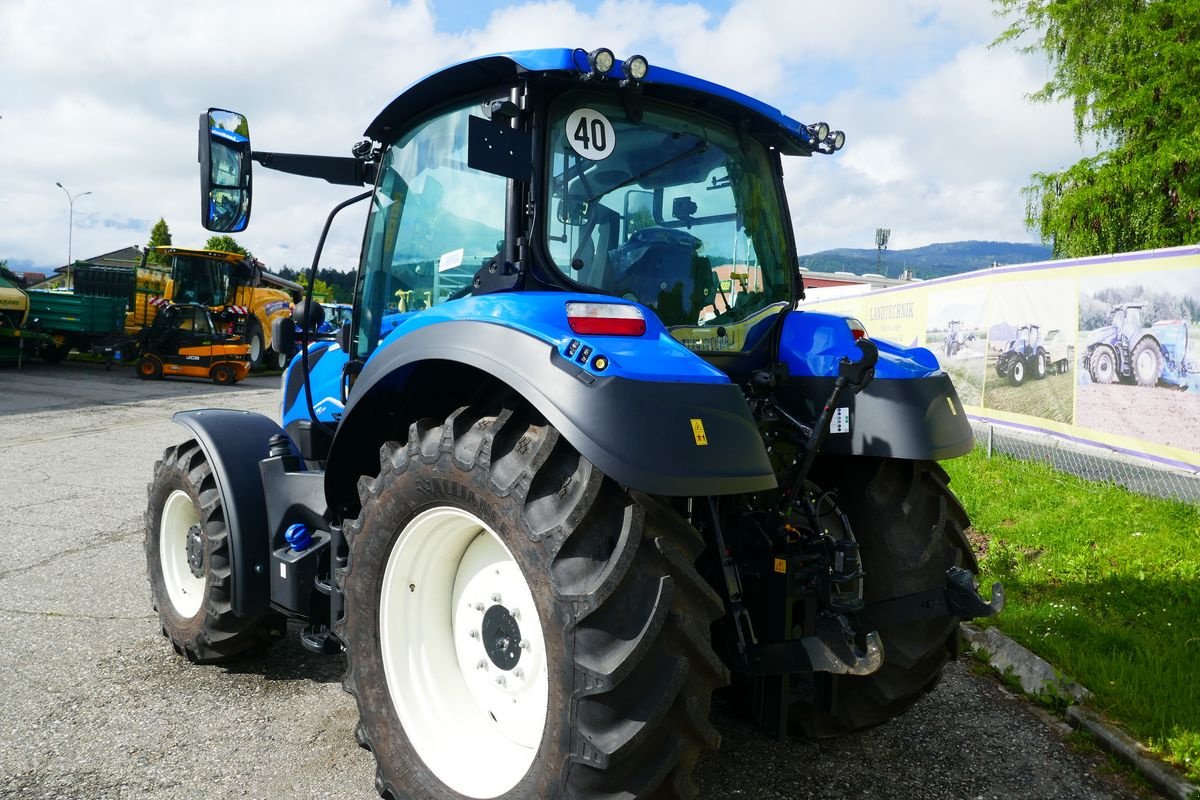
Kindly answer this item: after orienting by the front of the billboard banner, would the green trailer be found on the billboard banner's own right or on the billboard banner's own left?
on the billboard banner's own right

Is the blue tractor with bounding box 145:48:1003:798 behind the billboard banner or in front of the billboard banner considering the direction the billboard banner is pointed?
in front

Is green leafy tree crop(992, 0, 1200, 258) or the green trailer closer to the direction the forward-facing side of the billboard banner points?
the green trailer

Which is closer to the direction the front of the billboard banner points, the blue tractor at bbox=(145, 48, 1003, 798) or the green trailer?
the blue tractor

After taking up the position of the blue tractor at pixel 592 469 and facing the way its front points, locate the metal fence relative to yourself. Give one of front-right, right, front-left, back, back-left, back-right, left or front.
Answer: right

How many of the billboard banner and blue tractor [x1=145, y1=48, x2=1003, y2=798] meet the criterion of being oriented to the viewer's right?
0

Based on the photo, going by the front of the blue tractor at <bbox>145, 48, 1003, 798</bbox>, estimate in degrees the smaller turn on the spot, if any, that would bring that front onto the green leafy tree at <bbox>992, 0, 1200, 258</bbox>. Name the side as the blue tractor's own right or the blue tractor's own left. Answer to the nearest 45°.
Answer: approximately 90° to the blue tractor's own right

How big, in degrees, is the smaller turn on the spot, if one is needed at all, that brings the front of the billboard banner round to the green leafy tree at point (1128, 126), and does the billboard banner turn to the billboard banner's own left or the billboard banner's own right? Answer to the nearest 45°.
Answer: approximately 135° to the billboard banner's own right

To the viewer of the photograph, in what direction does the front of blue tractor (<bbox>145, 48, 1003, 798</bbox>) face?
facing away from the viewer and to the left of the viewer

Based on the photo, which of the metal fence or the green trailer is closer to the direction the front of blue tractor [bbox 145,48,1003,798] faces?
the green trailer
